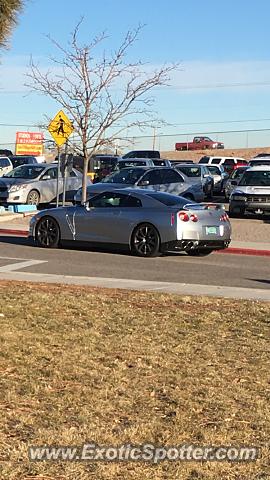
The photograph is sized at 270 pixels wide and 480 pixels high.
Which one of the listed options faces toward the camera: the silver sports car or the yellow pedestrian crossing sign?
the yellow pedestrian crossing sign

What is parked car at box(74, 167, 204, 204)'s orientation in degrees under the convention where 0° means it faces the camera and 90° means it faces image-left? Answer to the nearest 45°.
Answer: approximately 45°

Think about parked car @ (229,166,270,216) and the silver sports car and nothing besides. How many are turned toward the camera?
1

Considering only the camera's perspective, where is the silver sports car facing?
facing away from the viewer and to the left of the viewer

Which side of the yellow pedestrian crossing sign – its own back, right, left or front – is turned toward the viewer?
front

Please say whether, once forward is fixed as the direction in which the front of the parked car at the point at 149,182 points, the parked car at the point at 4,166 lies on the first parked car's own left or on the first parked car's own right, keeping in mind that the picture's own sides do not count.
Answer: on the first parked car's own right

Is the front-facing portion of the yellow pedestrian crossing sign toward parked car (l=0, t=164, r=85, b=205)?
no

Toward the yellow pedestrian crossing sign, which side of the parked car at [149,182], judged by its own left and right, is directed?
front

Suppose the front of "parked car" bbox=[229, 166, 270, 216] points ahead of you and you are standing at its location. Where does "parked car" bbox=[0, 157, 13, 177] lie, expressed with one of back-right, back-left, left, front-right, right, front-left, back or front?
back-right

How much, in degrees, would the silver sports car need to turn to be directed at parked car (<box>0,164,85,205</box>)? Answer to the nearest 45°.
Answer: approximately 45° to its right

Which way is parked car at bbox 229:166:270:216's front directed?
toward the camera

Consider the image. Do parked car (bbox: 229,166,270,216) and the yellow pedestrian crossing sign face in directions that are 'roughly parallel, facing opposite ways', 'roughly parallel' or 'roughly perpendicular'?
roughly parallel

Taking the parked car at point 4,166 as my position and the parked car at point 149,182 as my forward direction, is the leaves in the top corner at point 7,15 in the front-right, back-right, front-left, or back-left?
front-right

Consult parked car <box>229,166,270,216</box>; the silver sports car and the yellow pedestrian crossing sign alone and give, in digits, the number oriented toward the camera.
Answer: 2

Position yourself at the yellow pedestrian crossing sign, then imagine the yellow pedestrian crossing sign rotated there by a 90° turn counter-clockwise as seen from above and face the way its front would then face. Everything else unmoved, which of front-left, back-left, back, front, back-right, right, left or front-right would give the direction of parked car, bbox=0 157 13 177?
left

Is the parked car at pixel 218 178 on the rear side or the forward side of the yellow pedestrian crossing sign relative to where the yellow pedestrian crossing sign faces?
on the rear side

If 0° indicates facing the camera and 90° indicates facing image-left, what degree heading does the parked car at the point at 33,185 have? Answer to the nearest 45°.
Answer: approximately 45°

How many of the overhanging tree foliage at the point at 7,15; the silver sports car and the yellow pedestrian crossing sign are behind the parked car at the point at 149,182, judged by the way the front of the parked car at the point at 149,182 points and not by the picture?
0
